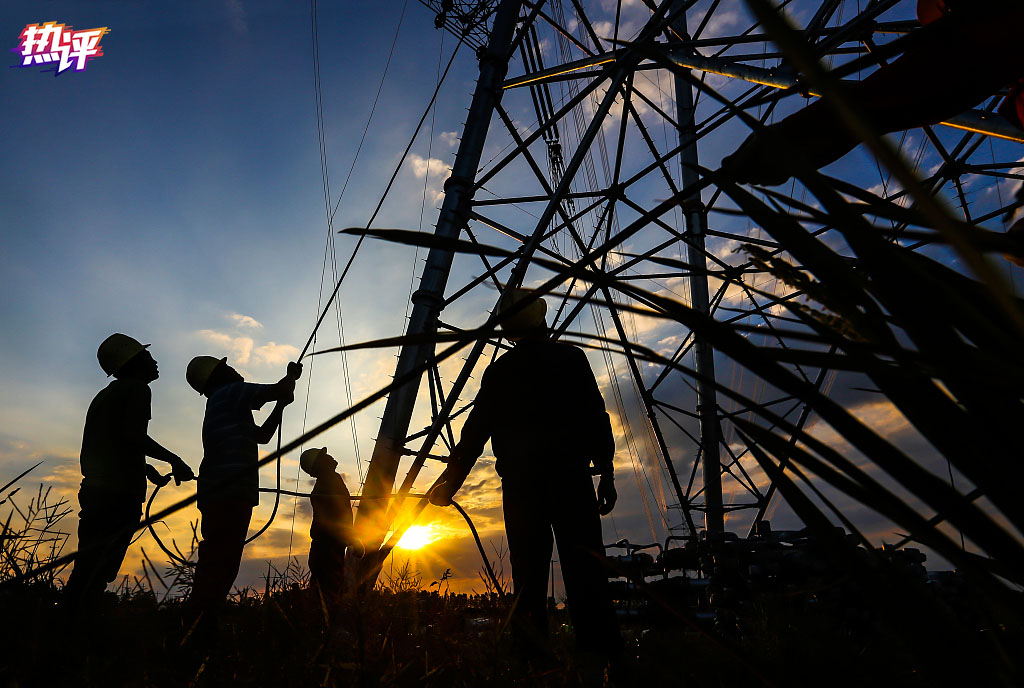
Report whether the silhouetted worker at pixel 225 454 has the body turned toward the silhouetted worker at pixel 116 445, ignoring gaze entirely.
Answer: no

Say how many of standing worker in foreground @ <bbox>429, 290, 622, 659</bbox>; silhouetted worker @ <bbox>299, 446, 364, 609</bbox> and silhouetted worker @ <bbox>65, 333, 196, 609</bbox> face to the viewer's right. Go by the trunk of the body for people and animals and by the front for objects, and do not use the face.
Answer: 2

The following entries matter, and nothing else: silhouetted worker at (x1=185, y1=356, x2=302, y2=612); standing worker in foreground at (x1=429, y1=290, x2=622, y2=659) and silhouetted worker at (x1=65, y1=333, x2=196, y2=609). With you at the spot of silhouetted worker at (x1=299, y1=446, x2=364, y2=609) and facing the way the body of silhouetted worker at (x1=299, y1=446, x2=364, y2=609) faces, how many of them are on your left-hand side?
0

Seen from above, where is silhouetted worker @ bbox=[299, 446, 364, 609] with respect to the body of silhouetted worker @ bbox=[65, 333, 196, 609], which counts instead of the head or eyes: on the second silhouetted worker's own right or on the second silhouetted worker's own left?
on the second silhouetted worker's own left

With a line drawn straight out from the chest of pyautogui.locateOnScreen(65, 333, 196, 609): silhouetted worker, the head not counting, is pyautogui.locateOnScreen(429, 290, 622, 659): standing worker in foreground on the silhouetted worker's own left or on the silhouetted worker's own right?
on the silhouetted worker's own right

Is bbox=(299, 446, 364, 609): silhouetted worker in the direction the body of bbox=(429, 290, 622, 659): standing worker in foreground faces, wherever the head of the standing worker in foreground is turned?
no

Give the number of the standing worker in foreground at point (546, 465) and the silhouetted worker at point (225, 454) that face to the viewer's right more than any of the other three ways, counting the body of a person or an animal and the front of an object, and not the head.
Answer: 1

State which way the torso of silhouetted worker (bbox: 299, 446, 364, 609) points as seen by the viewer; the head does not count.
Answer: to the viewer's right

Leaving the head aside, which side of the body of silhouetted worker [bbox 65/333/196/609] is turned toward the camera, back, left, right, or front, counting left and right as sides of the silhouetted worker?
right

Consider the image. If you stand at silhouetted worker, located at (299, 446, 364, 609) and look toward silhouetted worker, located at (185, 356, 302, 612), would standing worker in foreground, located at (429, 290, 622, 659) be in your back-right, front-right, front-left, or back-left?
front-left

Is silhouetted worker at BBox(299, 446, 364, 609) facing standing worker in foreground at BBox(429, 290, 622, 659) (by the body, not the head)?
no

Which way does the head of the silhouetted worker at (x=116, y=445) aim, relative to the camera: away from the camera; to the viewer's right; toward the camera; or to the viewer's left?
to the viewer's right

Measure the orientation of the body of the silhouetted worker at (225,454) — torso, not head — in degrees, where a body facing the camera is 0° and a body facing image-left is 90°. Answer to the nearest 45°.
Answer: approximately 270°
